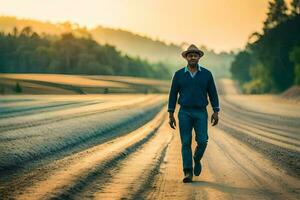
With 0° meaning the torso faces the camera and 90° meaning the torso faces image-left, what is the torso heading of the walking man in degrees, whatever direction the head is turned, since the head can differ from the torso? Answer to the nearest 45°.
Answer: approximately 0°
